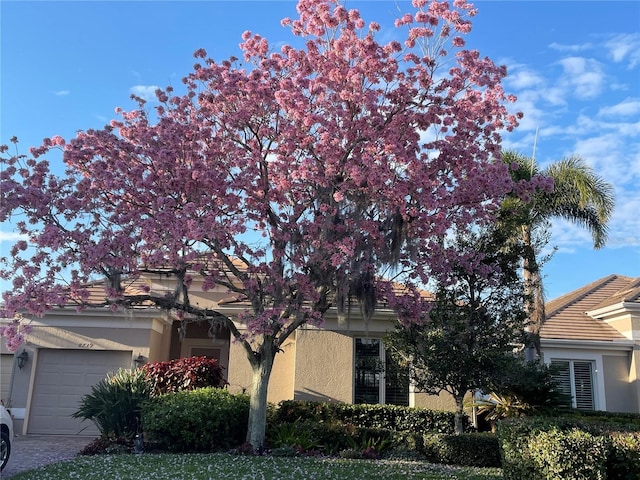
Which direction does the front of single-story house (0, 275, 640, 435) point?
toward the camera

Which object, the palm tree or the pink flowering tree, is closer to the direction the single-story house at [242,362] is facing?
the pink flowering tree

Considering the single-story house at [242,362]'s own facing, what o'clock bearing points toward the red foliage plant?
The red foliage plant is roughly at 1 o'clock from the single-story house.

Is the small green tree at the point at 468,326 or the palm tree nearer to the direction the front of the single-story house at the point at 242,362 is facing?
the small green tree

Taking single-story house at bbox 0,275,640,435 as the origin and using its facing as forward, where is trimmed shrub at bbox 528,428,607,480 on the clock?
The trimmed shrub is roughly at 11 o'clock from the single-story house.

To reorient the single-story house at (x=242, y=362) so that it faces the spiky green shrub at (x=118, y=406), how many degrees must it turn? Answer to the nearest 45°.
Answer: approximately 45° to its right

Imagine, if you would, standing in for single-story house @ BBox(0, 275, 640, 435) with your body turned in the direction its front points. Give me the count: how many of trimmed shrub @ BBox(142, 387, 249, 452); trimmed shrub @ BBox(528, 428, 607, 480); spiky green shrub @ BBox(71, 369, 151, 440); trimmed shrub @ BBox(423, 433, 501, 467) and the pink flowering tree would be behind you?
0

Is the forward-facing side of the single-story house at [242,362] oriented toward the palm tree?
no

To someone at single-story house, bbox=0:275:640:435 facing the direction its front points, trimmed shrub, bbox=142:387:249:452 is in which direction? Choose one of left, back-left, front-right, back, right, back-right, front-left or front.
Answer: front

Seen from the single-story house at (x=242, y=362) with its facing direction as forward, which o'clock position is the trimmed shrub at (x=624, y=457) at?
The trimmed shrub is roughly at 11 o'clock from the single-story house.

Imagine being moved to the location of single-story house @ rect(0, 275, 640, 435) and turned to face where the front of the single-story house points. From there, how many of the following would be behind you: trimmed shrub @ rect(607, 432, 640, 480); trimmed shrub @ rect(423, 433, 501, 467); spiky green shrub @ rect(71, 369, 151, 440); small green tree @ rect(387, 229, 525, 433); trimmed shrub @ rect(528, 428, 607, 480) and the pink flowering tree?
0

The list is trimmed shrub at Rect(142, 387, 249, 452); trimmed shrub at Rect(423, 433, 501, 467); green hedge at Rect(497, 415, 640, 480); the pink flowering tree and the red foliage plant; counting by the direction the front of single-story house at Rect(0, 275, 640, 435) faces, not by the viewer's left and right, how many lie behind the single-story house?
0

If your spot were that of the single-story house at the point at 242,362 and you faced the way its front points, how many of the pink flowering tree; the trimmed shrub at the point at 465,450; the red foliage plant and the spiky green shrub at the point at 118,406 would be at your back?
0

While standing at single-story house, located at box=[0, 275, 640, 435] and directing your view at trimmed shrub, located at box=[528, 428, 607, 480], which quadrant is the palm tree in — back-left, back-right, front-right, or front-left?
front-left

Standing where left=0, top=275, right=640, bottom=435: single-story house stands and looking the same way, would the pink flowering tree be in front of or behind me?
in front

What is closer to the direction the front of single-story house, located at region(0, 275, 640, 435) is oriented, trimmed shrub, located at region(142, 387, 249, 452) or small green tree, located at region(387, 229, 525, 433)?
the trimmed shrub

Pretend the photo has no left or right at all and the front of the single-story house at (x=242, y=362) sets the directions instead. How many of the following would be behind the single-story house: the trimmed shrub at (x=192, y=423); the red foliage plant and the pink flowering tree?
0

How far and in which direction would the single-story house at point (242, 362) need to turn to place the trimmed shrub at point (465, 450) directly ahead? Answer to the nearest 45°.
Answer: approximately 45° to its left

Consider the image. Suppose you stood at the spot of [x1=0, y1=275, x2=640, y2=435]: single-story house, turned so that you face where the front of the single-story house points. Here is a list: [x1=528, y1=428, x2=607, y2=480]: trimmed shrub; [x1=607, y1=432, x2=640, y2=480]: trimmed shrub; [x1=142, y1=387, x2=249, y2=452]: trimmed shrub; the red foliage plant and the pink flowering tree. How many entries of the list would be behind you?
0

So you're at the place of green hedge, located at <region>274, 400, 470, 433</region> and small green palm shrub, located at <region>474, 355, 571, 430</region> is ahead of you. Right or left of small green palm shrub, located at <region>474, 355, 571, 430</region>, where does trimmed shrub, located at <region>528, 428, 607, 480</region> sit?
right
